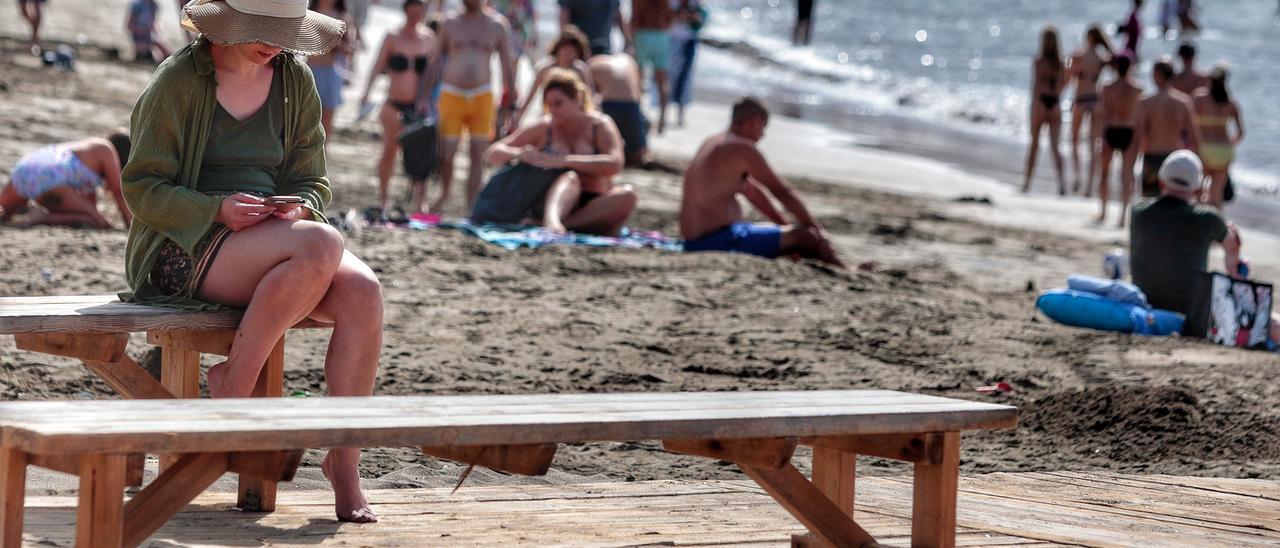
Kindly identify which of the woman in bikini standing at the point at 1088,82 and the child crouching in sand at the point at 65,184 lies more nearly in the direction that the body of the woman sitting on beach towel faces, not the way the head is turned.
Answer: the child crouching in sand

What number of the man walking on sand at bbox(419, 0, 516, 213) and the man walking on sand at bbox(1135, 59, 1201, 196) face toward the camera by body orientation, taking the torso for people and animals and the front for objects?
1

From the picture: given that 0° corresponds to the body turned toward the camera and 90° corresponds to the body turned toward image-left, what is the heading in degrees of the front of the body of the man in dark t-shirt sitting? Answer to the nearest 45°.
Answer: approximately 180°

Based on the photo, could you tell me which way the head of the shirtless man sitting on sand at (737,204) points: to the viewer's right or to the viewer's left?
to the viewer's right

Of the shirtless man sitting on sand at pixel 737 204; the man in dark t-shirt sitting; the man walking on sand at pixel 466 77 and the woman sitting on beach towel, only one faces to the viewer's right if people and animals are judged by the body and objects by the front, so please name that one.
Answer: the shirtless man sitting on sand

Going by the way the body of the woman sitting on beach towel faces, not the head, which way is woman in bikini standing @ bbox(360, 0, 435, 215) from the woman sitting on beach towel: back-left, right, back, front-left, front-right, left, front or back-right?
right

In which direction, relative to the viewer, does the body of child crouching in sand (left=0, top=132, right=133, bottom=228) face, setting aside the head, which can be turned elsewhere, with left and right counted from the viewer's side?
facing to the right of the viewer

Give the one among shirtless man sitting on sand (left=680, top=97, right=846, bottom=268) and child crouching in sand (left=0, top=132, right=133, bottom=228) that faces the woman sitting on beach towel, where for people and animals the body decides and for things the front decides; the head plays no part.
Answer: the child crouching in sand

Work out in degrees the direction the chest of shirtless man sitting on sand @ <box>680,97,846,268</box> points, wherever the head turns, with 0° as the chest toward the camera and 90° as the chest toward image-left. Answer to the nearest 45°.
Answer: approximately 270°

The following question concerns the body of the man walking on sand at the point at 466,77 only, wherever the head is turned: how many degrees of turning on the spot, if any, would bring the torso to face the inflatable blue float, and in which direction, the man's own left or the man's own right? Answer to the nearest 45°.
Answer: approximately 45° to the man's own left

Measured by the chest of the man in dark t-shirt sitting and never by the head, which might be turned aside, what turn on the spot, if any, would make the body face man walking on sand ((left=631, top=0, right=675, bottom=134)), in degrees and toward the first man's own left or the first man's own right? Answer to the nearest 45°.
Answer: approximately 45° to the first man's own left

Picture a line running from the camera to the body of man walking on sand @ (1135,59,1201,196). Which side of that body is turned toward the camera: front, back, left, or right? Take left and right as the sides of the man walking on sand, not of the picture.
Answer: back

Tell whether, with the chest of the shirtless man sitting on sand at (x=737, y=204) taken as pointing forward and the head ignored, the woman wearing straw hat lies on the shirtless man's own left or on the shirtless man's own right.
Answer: on the shirtless man's own right

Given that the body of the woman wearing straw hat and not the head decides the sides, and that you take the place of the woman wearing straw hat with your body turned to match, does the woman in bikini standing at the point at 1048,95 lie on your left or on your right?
on your left
